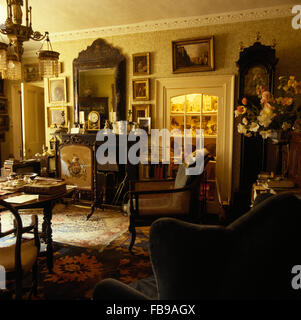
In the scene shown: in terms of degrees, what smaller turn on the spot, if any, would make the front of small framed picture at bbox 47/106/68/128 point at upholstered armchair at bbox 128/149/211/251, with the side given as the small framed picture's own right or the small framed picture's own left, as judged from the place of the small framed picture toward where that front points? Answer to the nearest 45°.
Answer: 0° — it already faces it

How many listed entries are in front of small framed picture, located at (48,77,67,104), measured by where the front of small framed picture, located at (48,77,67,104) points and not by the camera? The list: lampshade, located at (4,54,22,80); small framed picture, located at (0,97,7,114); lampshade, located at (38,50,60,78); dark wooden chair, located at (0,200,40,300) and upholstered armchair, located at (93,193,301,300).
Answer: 4

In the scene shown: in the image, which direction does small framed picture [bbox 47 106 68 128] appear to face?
toward the camera

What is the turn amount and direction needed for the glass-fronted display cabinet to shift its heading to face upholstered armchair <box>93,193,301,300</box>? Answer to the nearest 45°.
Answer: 0° — it already faces it

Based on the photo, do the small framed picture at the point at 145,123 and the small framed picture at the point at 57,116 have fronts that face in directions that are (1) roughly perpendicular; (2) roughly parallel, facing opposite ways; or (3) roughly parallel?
roughly parallel

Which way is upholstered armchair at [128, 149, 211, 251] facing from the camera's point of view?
to the viewer's left

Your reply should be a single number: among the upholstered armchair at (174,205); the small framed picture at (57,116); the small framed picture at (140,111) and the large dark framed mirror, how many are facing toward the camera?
3

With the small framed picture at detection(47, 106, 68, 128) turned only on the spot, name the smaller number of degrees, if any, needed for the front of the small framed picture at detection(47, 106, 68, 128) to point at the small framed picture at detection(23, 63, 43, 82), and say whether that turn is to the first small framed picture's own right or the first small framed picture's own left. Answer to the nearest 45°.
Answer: approximately 135° to the first small framed picture's own right

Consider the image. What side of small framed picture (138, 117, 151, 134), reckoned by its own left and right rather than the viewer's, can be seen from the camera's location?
front

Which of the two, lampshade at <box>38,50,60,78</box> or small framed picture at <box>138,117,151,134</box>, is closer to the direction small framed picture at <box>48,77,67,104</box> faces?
the lampshade

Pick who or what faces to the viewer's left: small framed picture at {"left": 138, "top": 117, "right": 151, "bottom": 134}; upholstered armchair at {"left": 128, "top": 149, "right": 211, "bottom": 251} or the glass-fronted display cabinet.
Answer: the upholstered armchair

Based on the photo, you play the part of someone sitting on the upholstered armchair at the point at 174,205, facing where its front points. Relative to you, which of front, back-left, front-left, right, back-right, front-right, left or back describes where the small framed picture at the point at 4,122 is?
front-right

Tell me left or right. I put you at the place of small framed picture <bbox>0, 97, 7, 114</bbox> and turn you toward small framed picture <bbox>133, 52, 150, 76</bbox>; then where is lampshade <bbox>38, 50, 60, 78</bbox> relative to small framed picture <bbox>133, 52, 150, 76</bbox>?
right

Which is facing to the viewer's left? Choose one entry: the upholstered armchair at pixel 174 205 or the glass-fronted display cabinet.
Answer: the upholstered armchair

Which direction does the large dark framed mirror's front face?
toward the camera
